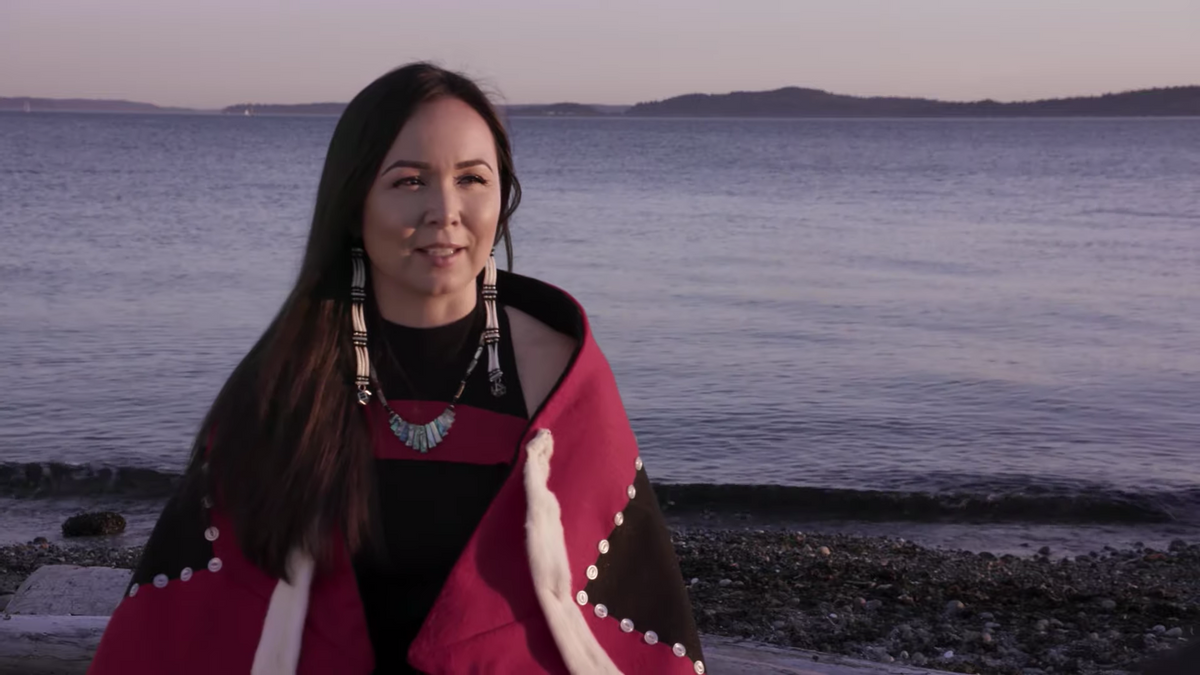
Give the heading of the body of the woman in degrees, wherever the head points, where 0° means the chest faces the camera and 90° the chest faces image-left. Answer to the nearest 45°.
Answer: approximately 0°
